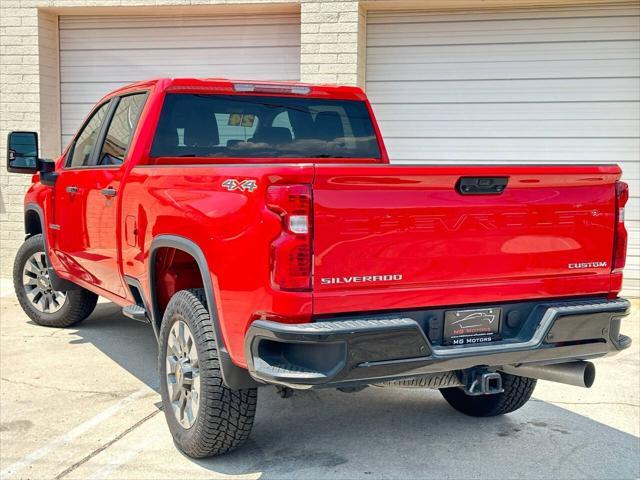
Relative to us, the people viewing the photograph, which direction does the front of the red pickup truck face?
facing away from the viewer and to the left of the viewer
